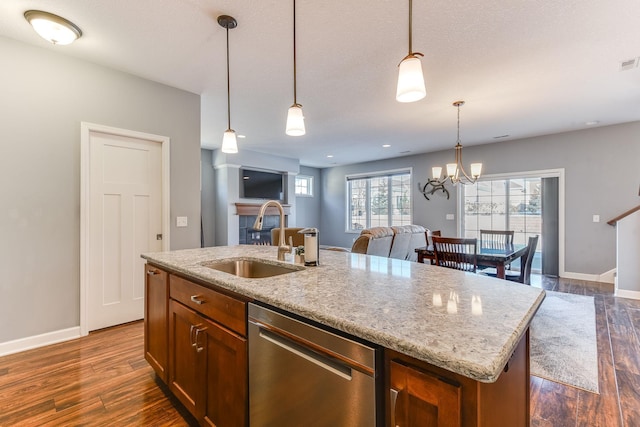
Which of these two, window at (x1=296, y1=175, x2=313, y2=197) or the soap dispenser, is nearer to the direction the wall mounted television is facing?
the soap dispenser

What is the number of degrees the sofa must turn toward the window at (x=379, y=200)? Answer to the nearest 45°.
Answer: approximately 45° to its right

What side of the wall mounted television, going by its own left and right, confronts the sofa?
front

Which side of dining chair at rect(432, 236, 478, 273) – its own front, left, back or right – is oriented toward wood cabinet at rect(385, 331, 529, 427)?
back

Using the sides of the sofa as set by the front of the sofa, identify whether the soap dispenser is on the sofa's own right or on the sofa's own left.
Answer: on the sofa's own left

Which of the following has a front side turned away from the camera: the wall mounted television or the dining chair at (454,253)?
the dining chair

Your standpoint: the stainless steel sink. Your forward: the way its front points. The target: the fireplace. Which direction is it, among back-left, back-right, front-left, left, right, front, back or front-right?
back-right

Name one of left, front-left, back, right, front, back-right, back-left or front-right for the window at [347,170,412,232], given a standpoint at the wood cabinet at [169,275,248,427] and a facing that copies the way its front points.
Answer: back

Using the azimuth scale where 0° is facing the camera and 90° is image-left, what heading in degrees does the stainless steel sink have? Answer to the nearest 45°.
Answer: approximately 45°

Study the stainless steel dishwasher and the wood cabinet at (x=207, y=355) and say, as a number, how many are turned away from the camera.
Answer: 0

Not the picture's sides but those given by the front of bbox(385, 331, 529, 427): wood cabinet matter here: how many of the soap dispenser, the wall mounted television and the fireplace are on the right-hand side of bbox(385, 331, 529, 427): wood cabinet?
3

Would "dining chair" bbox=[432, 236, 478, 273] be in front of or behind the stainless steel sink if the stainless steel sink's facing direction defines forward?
behind

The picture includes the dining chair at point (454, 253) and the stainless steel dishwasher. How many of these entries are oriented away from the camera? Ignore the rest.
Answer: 1

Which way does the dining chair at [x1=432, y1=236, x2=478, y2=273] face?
away from the camera

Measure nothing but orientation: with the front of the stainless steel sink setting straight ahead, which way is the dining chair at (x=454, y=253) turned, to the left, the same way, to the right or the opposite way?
the opposite way
